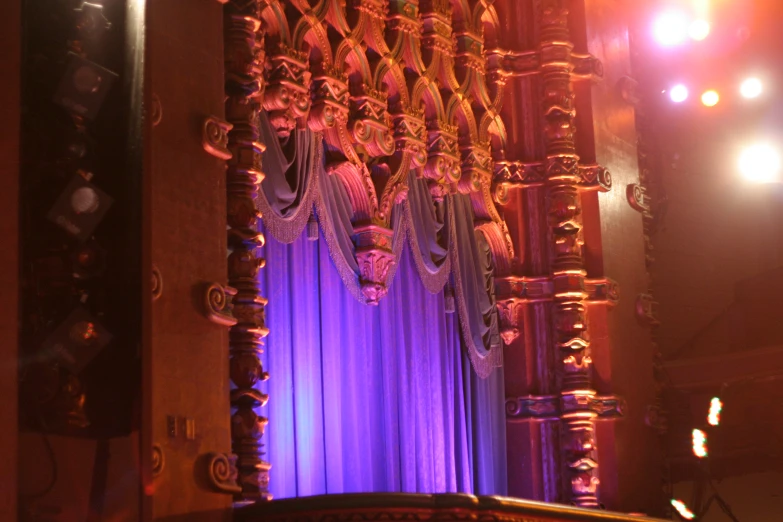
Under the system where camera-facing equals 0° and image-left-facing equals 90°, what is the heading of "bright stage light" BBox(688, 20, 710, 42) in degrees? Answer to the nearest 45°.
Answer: approximately 0°

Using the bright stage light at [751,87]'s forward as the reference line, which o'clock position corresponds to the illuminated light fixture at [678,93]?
The illuminated light fixture is roughly at 2 o'clock from the bright stage light.

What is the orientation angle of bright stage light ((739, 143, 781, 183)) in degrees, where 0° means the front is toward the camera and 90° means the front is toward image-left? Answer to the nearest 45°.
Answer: approximately 0°

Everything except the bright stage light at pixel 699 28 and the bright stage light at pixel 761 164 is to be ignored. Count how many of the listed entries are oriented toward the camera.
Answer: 2
